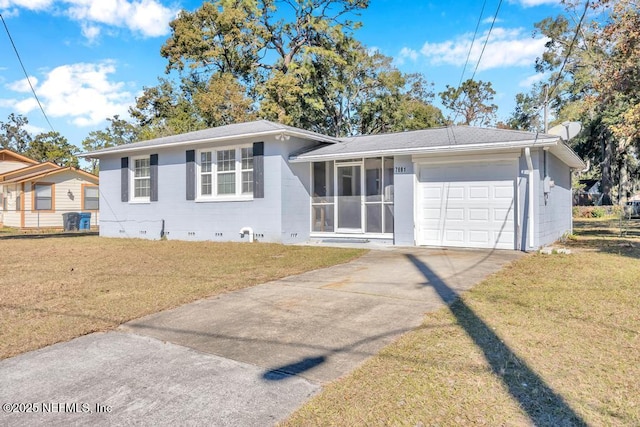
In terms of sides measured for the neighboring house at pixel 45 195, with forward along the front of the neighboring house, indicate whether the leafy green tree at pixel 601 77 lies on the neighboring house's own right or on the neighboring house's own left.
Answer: on the neighboring house's own left

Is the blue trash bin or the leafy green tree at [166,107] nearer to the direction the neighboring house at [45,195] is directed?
the blue trash bin

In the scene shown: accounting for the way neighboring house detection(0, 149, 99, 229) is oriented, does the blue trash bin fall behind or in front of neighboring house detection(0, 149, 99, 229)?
in front

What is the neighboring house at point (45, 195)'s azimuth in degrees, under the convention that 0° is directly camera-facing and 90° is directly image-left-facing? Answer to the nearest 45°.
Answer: approximately 0°

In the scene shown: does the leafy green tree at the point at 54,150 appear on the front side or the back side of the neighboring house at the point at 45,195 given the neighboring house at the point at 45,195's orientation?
on the back side

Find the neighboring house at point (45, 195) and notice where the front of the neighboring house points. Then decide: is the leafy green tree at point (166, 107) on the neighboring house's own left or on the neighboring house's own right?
on the neighboring house's own left

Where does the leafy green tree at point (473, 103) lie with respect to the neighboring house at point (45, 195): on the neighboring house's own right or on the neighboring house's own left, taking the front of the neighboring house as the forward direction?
on the neighboring house's own left
